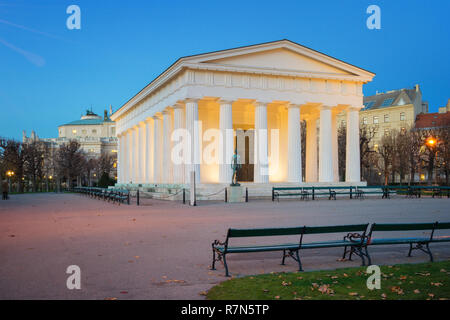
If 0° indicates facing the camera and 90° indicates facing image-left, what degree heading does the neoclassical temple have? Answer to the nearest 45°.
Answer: approximately 315°
